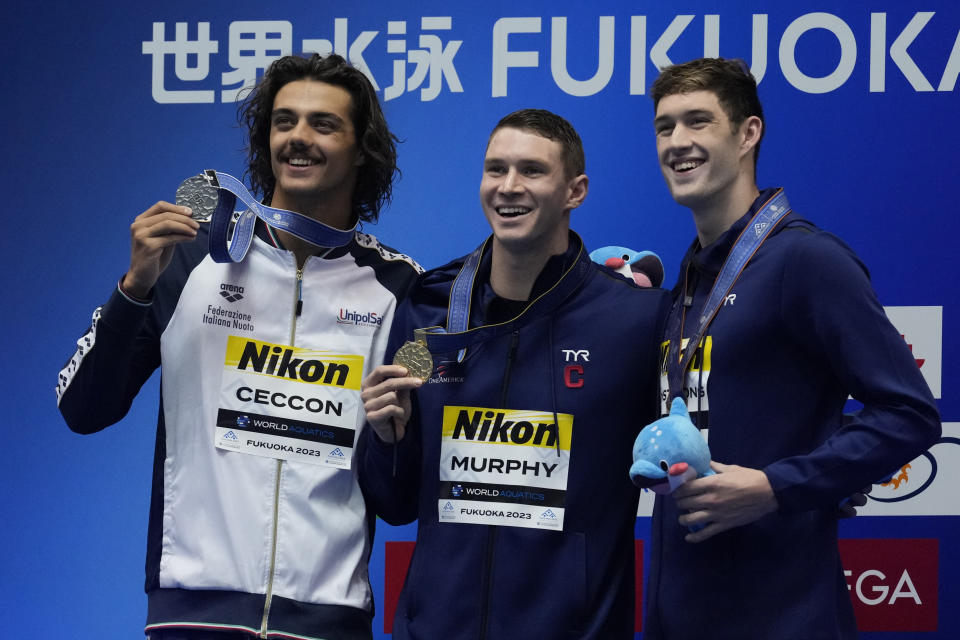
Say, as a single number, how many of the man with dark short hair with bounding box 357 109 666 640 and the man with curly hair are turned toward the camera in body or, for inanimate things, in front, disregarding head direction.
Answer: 2

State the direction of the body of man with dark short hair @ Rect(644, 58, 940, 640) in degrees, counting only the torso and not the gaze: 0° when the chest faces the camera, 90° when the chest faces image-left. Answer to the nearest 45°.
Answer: approximately 45°
